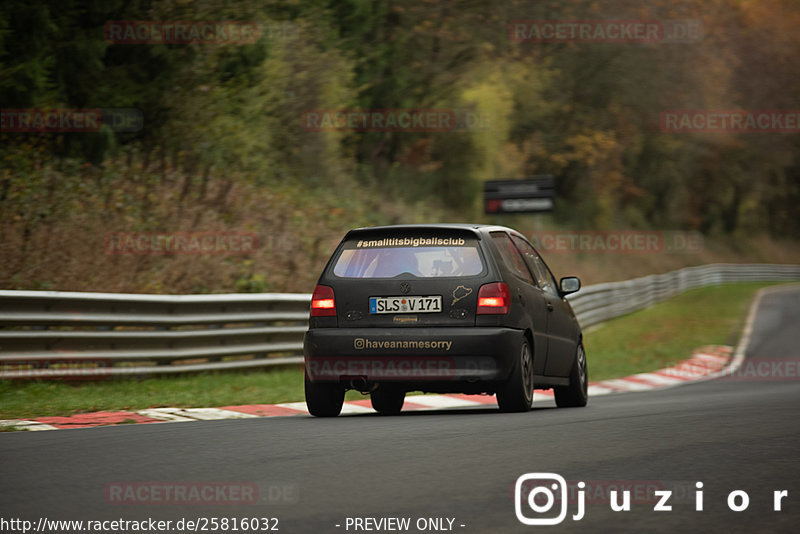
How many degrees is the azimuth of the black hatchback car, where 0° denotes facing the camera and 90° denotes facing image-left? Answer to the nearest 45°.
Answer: approximately 180°
